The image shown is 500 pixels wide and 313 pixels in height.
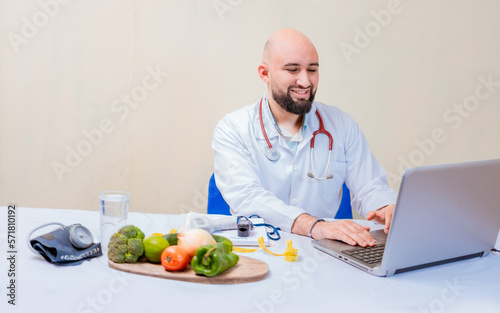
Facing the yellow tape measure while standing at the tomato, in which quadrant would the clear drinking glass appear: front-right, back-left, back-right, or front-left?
back-left

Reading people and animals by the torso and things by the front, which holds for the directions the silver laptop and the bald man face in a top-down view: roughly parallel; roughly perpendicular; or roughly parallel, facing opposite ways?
roughly parallel, facing opposite ways

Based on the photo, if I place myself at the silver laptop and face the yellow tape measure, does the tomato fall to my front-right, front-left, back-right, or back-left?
front-left

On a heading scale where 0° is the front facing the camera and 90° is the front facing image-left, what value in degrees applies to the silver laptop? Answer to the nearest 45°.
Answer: approximately 135°

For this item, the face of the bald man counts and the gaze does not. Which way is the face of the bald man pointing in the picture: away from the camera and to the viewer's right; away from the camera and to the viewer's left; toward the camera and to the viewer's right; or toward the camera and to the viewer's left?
toward the camera and to the viewer's right

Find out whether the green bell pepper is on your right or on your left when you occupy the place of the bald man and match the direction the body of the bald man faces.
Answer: on your right

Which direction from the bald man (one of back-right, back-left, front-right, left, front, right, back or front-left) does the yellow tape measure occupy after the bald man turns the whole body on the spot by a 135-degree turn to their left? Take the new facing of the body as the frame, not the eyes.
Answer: back

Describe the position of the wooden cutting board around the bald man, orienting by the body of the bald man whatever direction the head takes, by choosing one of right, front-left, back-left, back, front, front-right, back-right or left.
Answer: front-right

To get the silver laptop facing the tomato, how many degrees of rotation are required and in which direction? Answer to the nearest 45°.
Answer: approximately 90° to its left

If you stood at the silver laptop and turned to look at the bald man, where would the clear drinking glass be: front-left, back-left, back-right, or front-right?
front-left
